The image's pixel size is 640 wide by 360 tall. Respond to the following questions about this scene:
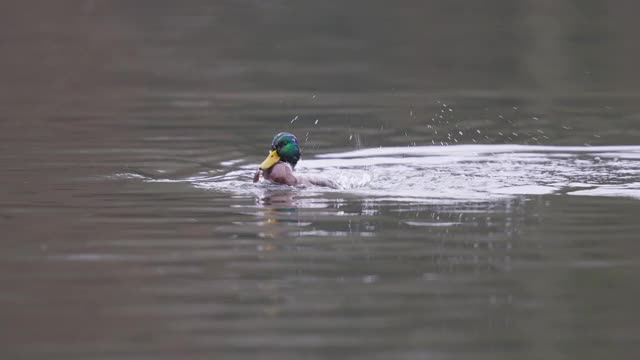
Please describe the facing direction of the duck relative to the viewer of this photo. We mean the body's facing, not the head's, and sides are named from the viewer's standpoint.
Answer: facing the viewer and to the left of the viewer

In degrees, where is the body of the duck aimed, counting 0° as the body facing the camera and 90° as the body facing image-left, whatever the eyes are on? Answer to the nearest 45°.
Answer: approximately 45°
